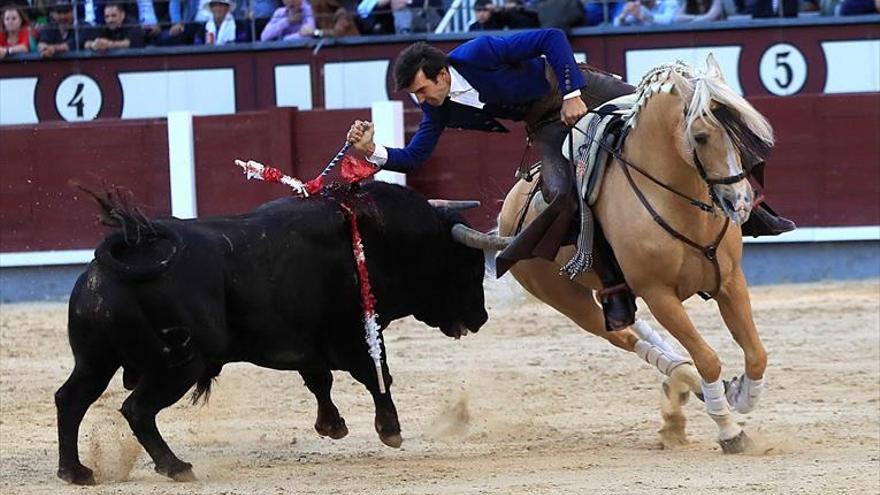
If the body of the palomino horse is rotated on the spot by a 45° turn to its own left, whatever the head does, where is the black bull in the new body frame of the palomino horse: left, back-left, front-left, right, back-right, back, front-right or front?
back

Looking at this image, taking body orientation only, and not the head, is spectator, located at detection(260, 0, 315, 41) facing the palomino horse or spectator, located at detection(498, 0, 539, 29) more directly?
the palomino horse

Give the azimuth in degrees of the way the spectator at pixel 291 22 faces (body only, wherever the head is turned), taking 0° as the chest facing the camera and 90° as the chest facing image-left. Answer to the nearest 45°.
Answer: approximately 0°

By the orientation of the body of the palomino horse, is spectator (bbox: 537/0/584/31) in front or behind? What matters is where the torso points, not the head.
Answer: behind

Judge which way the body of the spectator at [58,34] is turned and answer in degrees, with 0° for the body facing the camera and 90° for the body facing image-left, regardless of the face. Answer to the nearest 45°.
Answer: approximately 0°

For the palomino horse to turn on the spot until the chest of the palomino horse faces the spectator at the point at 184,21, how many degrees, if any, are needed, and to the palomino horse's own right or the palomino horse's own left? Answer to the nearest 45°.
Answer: approximately 180°

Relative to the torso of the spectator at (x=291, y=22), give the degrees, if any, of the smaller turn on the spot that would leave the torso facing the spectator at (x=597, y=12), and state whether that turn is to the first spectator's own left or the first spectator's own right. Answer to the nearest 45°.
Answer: approximately 90° to the first spectator's own left

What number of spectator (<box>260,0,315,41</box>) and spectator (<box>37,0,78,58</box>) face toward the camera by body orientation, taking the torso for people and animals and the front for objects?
2

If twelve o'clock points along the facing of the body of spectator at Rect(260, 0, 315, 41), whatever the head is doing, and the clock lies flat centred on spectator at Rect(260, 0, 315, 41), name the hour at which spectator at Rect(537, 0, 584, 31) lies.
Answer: spectator at Rect(537, 0, 584, 31) is roughly at 10 o'clock from spectator at Rect(260, 0, 315, 41).

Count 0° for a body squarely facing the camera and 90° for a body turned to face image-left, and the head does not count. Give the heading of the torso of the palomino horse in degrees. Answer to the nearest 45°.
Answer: approximately 315°

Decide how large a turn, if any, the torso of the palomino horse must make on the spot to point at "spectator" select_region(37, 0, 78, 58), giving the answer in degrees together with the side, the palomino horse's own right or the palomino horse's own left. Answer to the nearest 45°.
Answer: approximately 180°
